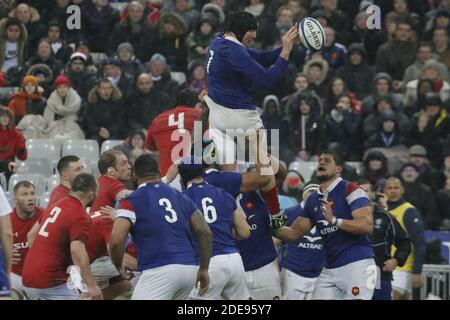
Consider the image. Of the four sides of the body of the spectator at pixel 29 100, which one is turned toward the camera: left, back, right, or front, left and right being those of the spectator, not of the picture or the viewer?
front

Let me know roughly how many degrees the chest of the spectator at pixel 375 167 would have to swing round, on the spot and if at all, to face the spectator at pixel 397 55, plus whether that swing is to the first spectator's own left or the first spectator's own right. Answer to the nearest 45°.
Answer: approximately 180°

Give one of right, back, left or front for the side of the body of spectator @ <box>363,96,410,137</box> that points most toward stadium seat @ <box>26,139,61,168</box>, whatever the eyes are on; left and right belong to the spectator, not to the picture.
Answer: right

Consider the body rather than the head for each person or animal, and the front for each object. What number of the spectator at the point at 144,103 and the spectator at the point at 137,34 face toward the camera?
2

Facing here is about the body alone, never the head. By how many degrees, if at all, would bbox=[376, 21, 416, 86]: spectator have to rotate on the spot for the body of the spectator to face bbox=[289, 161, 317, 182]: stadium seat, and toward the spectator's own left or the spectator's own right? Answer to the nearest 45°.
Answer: approximately 45° to the spectator's own right

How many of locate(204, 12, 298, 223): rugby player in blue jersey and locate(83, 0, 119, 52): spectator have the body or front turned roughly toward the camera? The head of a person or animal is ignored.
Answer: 1

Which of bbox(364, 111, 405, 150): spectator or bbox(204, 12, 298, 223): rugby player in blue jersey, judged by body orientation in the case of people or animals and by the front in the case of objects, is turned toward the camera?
the spectator

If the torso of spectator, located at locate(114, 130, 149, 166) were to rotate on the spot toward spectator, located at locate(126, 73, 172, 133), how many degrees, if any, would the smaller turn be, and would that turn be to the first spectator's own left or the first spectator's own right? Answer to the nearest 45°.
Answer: approximately 180°

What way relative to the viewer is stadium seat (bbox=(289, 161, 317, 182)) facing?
toward the camera

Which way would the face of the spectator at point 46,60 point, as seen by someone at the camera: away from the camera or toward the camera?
toward the camera

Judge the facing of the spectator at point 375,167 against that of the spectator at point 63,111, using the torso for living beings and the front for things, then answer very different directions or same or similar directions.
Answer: same or similar directions

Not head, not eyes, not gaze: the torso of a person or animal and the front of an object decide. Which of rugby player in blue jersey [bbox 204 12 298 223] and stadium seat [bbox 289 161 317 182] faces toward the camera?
the stadium seat

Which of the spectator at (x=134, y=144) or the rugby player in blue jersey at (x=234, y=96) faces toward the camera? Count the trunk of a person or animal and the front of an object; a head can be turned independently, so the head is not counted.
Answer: the spectator

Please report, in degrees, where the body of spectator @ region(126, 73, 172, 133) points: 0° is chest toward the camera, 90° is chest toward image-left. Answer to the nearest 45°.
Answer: approximately 0°

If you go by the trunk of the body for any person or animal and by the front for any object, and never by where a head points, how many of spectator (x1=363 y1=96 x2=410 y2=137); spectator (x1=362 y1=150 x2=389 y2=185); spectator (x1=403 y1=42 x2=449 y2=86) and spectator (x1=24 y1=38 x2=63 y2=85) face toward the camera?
4

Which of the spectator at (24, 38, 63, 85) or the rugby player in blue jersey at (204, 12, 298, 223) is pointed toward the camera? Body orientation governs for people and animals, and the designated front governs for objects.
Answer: the spectator

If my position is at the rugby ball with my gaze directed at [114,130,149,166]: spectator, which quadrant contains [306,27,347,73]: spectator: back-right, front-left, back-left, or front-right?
front-right
